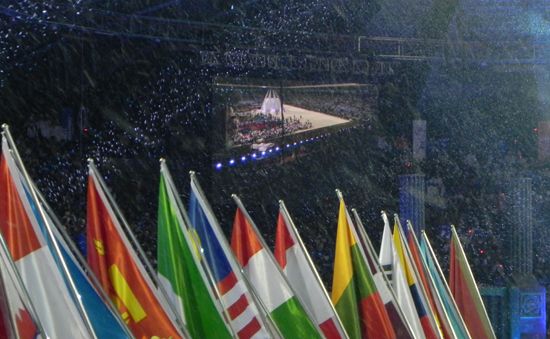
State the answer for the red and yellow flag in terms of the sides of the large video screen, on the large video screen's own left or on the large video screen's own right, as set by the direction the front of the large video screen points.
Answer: on the large video screen's own right

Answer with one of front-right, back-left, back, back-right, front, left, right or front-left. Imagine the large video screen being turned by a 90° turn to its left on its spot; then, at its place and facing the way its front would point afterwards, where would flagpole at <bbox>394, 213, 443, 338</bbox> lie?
back-right

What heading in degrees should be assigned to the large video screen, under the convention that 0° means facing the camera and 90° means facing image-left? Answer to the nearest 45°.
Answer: approximately 315°

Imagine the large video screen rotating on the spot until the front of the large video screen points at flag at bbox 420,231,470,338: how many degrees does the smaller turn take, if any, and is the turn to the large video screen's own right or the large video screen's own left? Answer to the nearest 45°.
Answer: approximately 45° to the large video screen's own right

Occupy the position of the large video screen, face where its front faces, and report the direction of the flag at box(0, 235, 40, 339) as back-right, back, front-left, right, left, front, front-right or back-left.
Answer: front-right

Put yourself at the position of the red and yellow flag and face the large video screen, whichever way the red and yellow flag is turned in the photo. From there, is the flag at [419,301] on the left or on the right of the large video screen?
right

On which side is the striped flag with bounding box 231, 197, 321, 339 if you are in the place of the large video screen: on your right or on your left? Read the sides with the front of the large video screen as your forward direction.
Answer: on your right

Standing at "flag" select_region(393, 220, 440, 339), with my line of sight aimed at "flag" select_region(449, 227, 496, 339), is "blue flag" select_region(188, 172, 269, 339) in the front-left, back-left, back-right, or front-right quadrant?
back-right

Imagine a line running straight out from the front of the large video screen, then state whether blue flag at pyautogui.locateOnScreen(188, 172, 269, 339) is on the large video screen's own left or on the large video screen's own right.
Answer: on the large video screen's own right

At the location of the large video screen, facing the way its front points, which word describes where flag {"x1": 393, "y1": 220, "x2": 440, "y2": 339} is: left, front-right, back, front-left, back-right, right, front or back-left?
front-right

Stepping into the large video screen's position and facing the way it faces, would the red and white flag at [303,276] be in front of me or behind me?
in front

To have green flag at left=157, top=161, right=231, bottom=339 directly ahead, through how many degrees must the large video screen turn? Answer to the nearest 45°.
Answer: approximately 45° to its right

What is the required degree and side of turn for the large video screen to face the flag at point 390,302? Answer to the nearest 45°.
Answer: approximately 45° to its right
